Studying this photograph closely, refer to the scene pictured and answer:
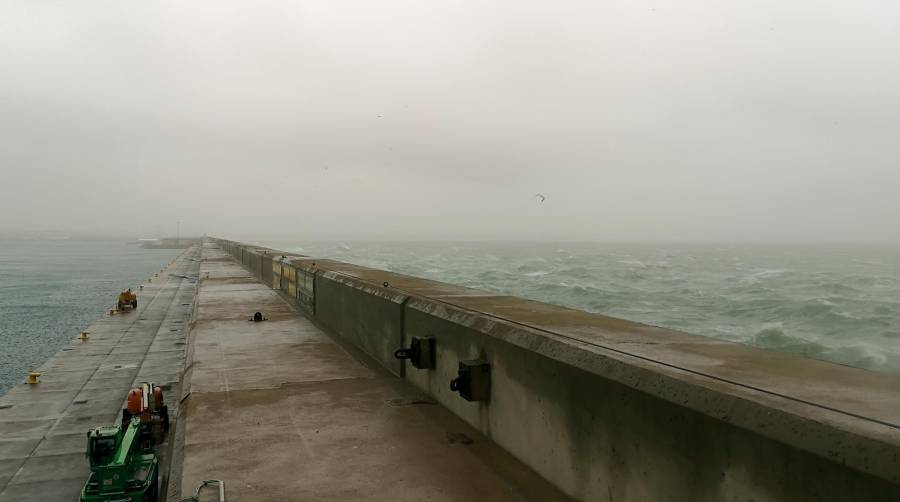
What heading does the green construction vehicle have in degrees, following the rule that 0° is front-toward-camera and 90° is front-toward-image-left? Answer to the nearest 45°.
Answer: approximately 180°
